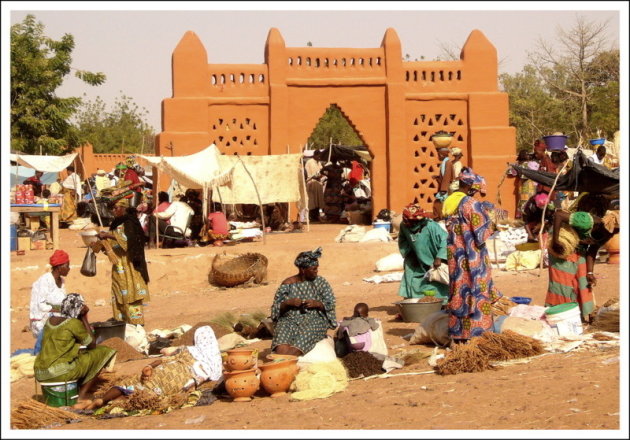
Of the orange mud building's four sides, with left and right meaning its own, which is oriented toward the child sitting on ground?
front

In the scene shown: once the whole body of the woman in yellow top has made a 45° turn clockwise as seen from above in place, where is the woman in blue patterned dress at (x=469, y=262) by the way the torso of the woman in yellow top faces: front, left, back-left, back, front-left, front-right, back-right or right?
back

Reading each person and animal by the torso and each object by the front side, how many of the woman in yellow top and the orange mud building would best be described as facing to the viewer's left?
1

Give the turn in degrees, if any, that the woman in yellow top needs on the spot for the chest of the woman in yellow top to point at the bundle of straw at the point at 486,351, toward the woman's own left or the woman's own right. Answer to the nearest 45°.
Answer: approximately 135° to the woman's own left

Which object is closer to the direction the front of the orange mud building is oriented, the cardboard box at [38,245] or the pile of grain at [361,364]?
the pile of grain

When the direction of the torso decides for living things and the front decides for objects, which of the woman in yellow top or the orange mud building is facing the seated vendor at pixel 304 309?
the orange mud building

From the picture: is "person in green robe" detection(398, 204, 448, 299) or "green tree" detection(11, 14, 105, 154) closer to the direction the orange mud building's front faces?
the person in green robe

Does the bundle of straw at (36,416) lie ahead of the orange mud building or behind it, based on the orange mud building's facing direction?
ahead

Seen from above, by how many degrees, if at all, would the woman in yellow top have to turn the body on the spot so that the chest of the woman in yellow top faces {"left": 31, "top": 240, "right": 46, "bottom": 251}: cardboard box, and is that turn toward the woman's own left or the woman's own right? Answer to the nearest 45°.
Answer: approximately 90° to the woman's own right

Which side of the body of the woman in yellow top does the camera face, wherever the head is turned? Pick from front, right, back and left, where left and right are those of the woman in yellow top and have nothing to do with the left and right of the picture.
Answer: left

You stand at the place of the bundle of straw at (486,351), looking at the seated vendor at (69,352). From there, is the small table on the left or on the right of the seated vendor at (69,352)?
right

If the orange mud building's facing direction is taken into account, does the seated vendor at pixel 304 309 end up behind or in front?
in front

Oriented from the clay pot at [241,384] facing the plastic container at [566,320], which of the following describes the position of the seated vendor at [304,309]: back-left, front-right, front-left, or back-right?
front-left

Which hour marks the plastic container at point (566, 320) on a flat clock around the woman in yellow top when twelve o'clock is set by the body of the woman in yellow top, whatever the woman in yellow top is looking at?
The plastic container is roughly at 7 o'clock from the woman in yellow top.

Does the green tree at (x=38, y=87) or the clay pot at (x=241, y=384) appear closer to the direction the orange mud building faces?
the clay pot

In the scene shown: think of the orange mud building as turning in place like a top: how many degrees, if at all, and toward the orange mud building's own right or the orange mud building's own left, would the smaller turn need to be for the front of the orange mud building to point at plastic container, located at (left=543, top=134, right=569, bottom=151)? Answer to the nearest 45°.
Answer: approximately 45° to the orange mud building's own left

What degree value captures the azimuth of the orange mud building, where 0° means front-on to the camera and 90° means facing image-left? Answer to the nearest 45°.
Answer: approximately 0°

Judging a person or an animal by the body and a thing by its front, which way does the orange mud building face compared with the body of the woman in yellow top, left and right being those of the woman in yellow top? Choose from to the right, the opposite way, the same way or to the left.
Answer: to the left
